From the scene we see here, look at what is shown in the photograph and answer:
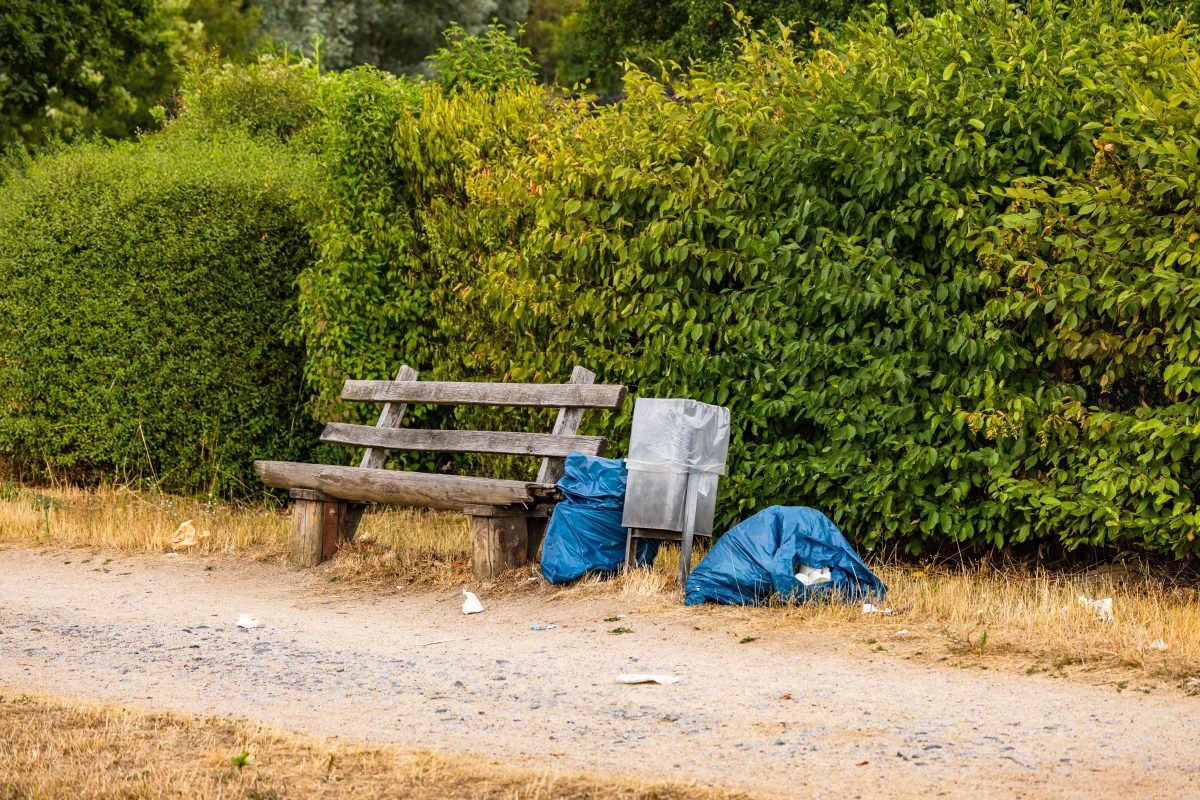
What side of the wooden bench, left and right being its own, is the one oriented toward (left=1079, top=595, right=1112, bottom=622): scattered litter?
left

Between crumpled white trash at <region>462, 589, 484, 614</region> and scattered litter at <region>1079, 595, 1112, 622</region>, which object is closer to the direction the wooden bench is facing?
the crumpled white trash

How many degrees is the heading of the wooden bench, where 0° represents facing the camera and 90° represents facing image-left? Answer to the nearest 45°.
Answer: approximately 45°

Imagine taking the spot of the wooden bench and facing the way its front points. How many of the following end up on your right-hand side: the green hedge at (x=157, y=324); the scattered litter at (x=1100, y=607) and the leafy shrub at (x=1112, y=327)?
1

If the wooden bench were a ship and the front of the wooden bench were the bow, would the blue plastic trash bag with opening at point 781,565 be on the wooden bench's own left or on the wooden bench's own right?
on the wooden bench's own left

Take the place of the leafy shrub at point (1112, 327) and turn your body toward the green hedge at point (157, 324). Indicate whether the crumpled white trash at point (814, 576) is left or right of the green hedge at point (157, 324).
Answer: left

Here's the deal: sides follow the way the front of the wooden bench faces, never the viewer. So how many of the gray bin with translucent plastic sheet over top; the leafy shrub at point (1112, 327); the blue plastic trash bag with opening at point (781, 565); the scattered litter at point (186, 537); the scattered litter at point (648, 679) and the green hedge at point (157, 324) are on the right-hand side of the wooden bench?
2

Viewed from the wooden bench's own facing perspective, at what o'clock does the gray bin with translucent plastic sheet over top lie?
The gray bin with translucent plastic sheet over top is roughly at 9 o'clock from the wooden bench.

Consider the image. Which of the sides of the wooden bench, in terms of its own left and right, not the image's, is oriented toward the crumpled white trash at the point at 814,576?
left

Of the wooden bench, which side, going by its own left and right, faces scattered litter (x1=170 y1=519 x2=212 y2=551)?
right
